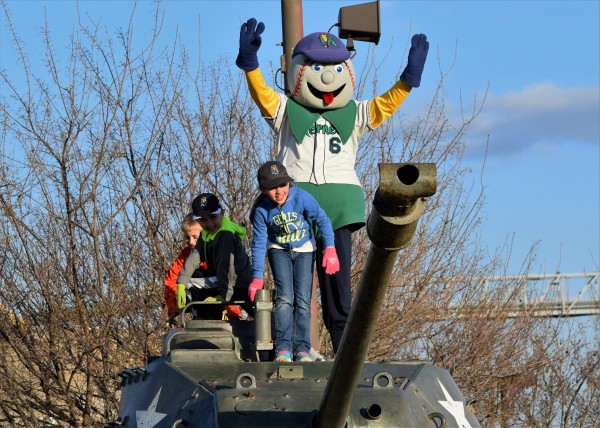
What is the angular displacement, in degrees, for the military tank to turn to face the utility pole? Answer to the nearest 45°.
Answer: approximately 180°

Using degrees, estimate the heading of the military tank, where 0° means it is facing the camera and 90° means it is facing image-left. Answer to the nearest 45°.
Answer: approximately 0°

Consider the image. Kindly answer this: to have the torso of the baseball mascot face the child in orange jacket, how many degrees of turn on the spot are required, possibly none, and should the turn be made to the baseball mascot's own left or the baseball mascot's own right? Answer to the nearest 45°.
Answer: approximately 90° to the baseball mascot's own right

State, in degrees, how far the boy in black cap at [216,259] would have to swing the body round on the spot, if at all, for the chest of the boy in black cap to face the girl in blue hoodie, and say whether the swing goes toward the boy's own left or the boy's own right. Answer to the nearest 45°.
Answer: approximately 90° to the boy's own left

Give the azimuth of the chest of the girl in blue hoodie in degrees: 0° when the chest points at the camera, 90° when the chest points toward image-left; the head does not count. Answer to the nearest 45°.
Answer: approximately 0°

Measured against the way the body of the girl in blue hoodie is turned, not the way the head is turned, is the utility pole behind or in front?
behind

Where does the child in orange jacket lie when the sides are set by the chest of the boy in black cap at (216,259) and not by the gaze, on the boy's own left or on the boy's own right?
on the boy's own right

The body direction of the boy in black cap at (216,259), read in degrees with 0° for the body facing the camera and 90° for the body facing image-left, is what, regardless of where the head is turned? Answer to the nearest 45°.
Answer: approximately 45°
